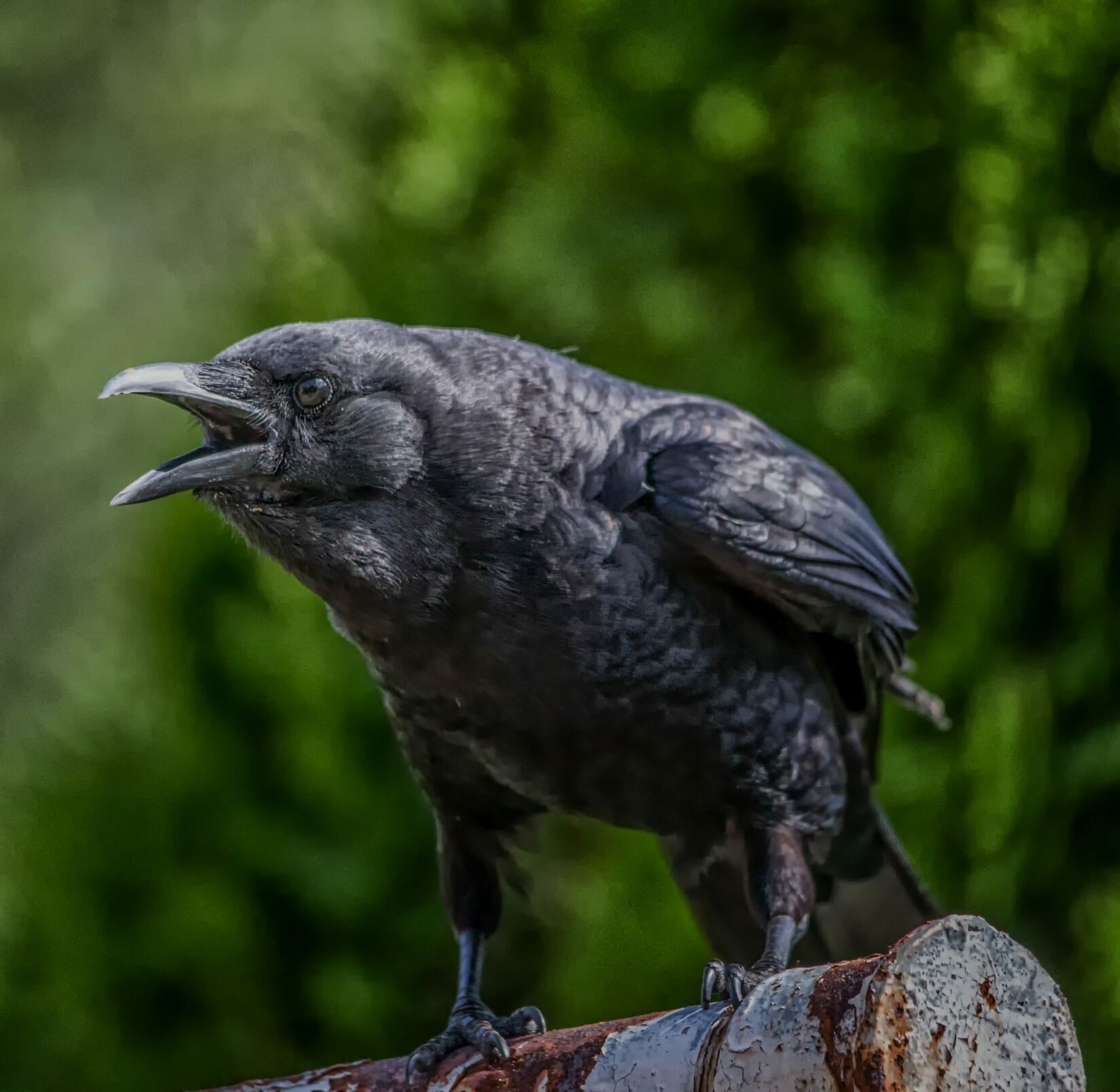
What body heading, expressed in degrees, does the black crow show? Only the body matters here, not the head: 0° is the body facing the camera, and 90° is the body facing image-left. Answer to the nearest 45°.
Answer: approximately 45°
